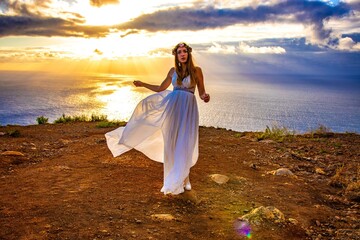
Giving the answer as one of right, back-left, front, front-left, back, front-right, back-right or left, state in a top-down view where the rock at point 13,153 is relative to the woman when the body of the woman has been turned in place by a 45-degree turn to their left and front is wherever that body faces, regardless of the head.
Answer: back

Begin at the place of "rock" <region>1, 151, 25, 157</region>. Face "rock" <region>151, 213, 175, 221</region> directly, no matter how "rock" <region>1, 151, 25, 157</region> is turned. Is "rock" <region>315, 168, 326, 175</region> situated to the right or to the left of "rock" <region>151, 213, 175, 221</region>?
left

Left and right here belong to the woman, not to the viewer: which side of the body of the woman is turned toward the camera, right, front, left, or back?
front

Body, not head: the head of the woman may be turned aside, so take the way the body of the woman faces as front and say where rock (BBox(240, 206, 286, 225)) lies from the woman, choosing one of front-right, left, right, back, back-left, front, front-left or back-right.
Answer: front-left

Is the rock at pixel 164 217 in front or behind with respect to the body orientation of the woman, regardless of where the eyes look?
in front

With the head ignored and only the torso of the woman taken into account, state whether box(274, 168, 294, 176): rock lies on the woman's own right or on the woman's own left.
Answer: on the woman's own left

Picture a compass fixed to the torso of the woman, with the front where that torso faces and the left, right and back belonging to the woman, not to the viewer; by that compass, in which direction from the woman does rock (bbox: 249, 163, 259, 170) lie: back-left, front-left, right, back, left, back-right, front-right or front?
back-left

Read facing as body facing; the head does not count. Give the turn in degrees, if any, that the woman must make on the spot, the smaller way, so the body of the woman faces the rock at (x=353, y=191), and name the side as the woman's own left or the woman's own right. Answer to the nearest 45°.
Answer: approximately 90° to the woman's own left

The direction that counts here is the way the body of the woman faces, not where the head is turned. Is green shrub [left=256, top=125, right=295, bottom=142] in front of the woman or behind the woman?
behind

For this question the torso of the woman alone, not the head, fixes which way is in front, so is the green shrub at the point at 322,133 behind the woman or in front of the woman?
behind

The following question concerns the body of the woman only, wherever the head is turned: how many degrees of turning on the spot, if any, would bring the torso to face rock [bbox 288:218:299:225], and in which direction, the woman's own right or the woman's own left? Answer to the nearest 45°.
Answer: approximately 45° to the woman's own left

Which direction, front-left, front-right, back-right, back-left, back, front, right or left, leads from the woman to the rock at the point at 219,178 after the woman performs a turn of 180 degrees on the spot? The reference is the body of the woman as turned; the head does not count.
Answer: front-right

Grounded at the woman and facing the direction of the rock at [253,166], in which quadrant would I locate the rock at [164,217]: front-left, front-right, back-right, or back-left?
back-right
